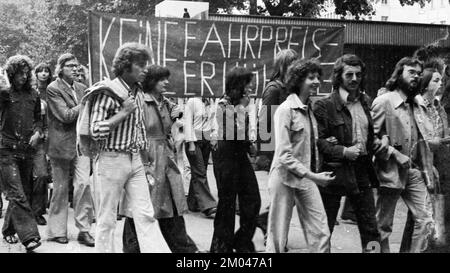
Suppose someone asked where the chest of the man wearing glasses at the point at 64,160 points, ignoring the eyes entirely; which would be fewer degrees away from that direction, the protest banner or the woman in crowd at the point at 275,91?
the woman in crowd

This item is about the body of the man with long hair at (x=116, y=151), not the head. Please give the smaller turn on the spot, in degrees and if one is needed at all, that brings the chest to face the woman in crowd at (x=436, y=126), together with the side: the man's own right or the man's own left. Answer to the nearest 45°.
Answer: approximately 45° to the man's own left

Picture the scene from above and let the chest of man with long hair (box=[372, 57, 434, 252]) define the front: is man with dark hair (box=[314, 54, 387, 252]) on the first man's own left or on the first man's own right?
on the first man's own right

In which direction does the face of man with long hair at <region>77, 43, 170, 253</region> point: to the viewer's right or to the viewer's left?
to the viewer's right

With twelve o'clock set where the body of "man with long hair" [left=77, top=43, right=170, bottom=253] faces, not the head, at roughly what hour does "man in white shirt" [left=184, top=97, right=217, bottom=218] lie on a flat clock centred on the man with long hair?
The man in white shirt is roughly at 8 o'clock from the man with long hair.

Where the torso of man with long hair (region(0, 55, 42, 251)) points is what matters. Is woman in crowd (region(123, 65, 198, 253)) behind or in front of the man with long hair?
in front

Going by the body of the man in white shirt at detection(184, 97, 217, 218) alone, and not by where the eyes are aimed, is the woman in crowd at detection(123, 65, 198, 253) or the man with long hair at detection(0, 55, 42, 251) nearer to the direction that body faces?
the woman in crowd

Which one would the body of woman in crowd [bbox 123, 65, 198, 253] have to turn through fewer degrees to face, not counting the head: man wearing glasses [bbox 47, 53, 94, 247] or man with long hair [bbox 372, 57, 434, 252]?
the man with long hair

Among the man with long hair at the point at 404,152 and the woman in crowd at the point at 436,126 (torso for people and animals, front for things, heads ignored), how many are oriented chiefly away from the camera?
0

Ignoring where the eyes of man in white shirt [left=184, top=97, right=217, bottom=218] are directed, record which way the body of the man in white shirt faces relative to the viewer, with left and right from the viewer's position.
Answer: facing the viewer and to the right of the viewer

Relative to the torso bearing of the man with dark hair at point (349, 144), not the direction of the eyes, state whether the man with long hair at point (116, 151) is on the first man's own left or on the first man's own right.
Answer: on the first man's own right
